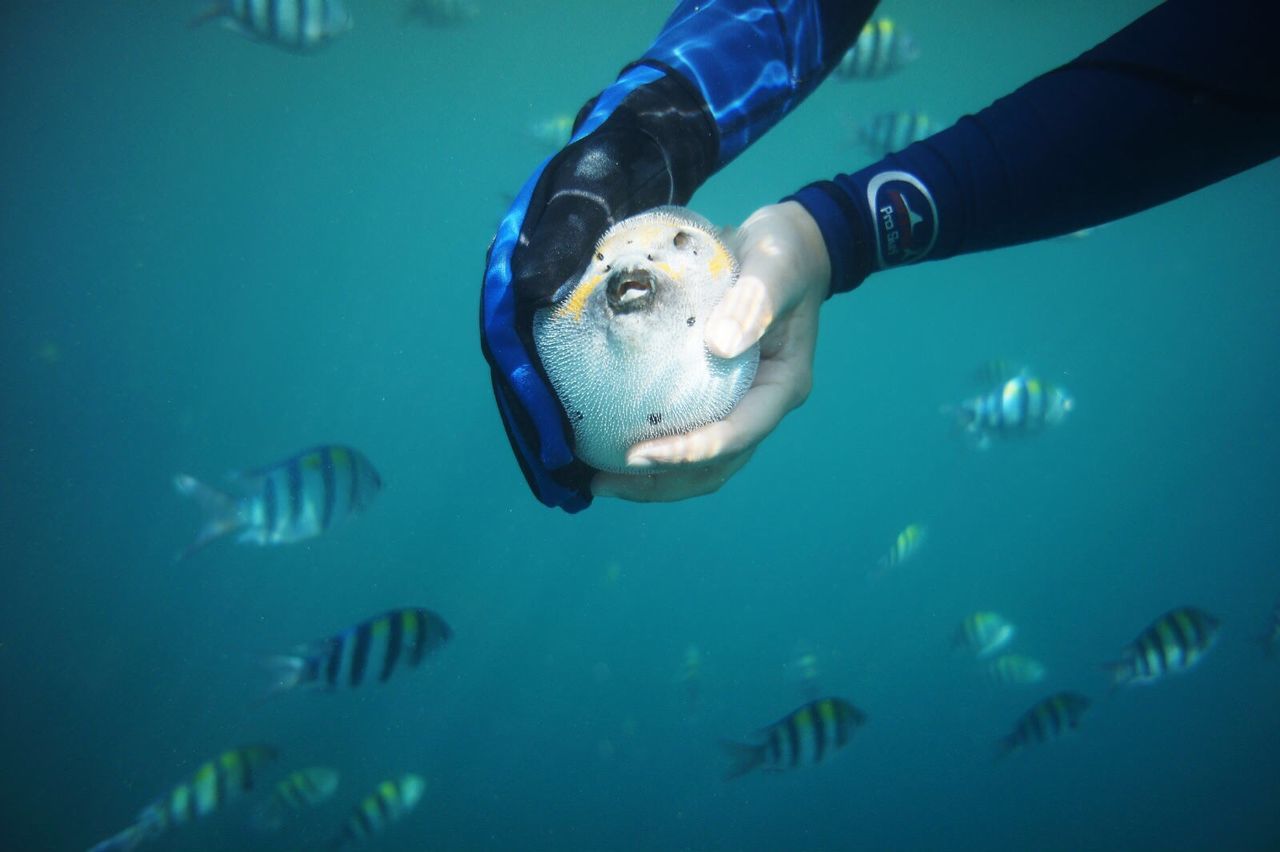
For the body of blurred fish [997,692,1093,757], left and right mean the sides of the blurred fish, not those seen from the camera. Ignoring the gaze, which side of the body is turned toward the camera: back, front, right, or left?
right

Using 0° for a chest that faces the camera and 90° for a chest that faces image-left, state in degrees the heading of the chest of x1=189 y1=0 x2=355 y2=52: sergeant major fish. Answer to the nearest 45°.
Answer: approximately 270°

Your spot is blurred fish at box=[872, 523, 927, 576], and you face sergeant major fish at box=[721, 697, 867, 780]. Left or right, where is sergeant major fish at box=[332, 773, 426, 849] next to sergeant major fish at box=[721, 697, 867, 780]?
right

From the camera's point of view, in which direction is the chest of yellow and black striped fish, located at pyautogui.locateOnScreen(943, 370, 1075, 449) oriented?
to the viewer's right

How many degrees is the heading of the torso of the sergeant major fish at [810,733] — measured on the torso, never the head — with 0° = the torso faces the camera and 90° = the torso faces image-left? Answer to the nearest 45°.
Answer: approximately 270°
